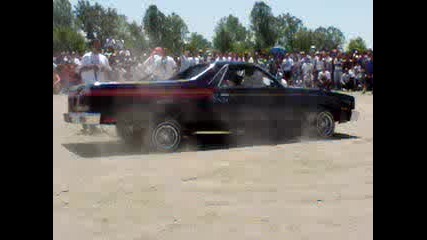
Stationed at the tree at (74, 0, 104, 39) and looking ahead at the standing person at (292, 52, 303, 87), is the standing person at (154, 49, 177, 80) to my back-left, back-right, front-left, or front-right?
front-right

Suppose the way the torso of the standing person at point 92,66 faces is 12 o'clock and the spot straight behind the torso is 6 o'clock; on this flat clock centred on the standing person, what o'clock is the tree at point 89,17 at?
The tree is roughly at 6 o'clock from the standing person.

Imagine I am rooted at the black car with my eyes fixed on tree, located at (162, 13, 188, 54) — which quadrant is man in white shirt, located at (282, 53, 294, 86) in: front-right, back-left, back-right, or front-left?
front-right

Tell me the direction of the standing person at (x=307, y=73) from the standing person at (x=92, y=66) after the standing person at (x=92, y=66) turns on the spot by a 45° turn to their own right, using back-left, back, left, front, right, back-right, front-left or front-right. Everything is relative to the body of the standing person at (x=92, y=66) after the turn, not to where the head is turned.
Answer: back

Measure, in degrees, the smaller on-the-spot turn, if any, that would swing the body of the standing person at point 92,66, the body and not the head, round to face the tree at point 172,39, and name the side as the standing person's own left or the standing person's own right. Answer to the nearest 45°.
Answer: approximately 180°

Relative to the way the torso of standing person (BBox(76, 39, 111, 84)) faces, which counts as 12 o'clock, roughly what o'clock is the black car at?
The black car is roughly at 11 o'clock from the standing person.

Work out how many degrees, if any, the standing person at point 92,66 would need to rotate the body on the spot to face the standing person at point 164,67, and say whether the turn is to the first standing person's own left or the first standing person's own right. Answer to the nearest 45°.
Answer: approximately 135° to the first standing person's own left

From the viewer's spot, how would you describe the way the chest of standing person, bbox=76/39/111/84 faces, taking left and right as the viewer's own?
facing the viewer

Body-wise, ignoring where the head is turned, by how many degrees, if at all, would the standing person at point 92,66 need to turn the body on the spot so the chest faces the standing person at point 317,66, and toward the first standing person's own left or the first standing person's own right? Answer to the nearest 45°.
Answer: approximately 135° to the first standing person's own left

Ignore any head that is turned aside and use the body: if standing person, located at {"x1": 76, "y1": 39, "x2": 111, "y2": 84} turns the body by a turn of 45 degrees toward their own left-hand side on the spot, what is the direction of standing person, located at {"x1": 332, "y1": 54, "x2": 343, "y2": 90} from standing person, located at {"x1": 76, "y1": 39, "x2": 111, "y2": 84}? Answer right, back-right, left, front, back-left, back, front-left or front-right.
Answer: left

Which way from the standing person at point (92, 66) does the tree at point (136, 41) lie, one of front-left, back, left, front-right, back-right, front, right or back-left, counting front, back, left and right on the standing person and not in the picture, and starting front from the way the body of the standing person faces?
back

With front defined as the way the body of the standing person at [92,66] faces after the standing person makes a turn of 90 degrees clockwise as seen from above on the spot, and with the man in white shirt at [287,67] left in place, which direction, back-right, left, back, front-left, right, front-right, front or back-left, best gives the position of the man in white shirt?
back-right
